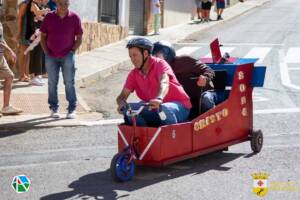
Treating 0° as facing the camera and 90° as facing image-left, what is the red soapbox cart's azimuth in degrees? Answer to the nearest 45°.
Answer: approximately 45°

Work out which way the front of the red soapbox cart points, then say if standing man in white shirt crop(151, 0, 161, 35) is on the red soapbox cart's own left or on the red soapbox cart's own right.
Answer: on the red soapbox cart's own right
